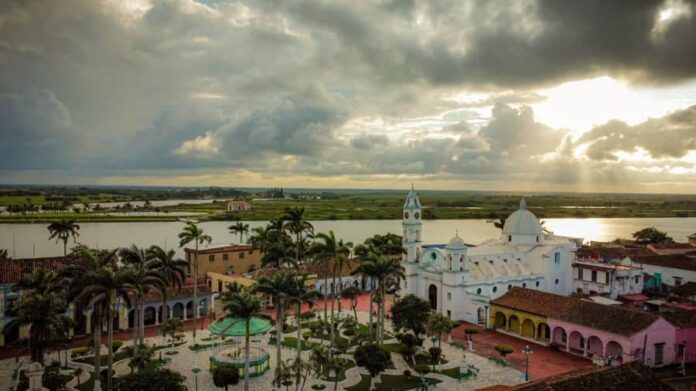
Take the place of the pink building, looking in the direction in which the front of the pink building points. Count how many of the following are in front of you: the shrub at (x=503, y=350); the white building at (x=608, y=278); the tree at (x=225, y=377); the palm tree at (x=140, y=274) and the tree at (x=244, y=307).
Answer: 4

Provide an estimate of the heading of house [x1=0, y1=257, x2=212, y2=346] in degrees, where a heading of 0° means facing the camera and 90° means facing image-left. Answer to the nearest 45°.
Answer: approximately 315°

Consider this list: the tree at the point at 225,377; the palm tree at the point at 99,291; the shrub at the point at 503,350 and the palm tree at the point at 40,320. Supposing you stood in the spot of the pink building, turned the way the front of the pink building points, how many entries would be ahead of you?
4

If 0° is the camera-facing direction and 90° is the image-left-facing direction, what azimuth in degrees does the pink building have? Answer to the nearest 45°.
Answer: approximately 45°

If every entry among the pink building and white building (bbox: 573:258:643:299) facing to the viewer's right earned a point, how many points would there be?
0

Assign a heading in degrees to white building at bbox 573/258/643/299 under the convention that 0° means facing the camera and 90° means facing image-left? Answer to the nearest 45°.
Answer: approximately 45°

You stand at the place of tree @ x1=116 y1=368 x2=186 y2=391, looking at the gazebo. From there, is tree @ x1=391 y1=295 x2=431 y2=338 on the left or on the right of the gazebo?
right

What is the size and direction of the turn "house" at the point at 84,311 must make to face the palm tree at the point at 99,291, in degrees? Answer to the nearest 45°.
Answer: approximately 45° to its right

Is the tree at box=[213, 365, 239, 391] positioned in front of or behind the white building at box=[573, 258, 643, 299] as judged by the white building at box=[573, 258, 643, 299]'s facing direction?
in front

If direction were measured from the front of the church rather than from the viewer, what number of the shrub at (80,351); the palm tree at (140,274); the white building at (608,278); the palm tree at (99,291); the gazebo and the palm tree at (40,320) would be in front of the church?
5

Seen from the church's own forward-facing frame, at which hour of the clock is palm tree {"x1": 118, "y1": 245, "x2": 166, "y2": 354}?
The palm tree is roughly at 12 o'clock from the church.

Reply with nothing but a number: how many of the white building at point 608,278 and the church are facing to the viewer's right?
0

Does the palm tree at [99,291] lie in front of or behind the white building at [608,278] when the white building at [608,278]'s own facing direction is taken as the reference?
in front

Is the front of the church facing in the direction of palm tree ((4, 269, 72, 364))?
yes

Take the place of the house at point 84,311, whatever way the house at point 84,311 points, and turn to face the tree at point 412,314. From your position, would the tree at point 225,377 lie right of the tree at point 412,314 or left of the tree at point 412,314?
right
